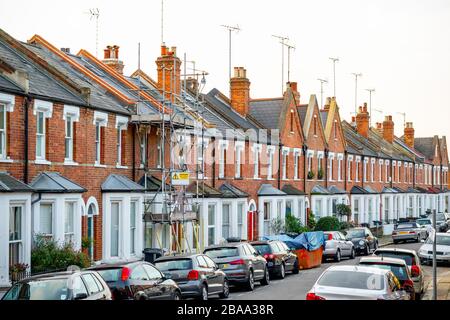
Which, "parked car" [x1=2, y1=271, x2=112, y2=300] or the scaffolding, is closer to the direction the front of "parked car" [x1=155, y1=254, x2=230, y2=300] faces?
the scaffolding

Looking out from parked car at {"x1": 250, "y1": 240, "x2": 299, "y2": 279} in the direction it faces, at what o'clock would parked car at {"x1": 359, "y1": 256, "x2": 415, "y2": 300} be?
parked car at {"x1": 359, "y1": 256, "x2": 415, "y2": 300} is roughly at 4 o'clock from parked car at {"x1": 250, "y1": 240, "x2": 299, "y2": 279}.

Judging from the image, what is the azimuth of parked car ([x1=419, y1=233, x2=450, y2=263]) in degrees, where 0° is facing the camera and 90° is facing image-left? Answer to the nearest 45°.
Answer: approximately 45°

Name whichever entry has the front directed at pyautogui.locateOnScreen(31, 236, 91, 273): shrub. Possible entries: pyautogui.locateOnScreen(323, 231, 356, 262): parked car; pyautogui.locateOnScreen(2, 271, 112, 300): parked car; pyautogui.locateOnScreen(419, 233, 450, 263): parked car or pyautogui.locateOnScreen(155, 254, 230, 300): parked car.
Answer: pyautogui.locateOnScreen(419, 233, 450, 263): parked car

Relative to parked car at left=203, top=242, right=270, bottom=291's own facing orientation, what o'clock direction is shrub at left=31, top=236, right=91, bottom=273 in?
The shrub is roughly at 7 o'clock from the parked car.

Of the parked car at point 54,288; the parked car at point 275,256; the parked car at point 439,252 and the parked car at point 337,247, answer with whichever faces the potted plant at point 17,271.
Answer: the parked car at point 439,252

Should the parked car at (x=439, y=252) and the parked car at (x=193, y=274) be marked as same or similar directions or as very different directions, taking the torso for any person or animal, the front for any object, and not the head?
very different directions

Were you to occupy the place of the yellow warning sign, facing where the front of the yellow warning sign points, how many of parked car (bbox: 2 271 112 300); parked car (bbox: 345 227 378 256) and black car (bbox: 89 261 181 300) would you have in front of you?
2

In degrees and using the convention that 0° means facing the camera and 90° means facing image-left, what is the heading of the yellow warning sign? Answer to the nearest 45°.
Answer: approximately 0°

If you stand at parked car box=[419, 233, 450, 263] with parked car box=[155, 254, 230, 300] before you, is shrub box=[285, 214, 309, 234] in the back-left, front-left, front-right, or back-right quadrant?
back-right

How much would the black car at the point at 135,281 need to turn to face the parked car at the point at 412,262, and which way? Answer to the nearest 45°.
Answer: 0° — it already faces it

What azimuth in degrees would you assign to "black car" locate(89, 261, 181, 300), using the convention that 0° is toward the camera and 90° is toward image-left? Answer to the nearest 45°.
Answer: approximately 225°
